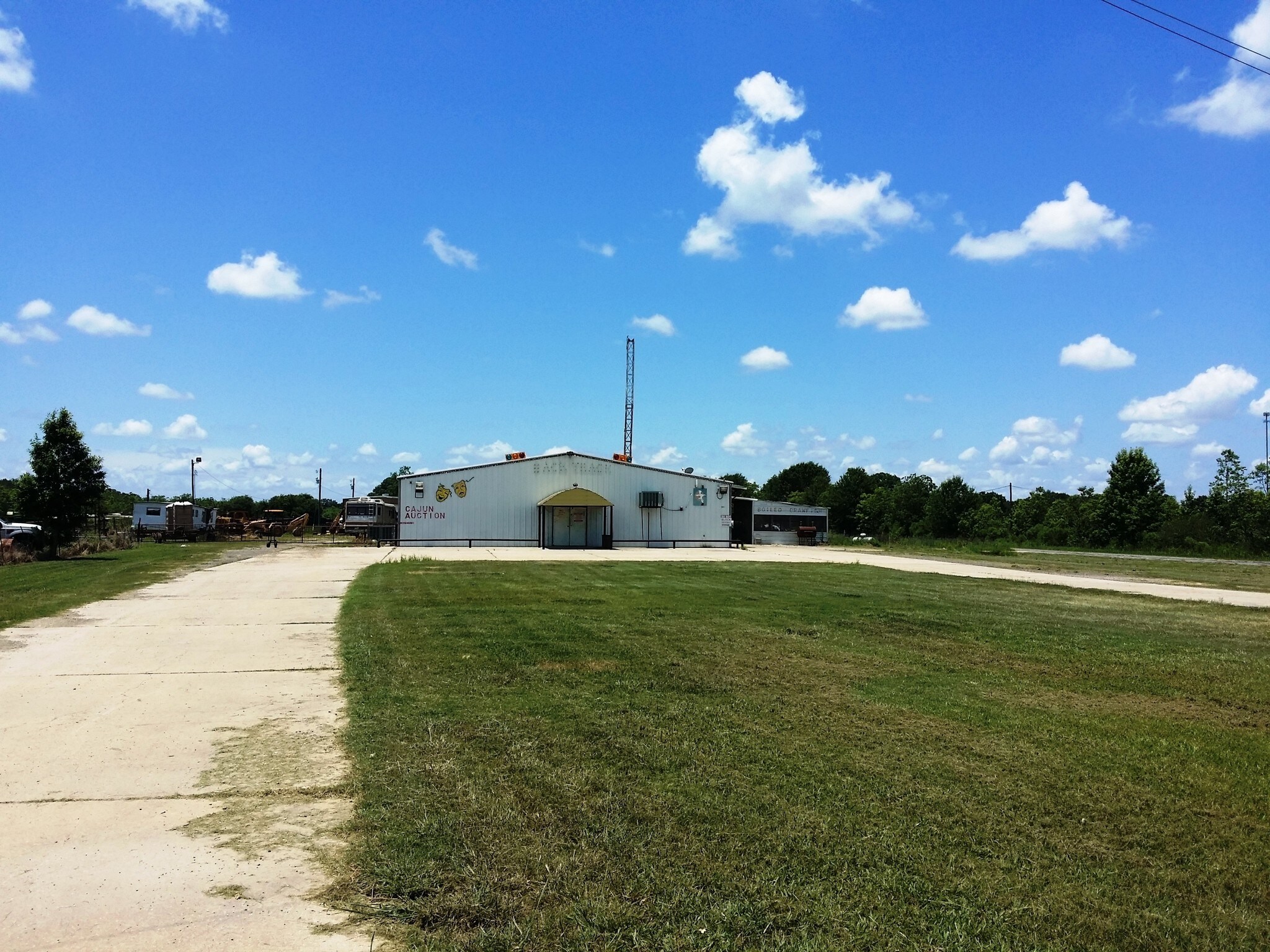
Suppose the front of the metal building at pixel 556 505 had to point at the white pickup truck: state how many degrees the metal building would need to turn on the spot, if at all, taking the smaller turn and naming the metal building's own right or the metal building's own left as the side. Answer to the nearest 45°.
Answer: approximately 45° to the metal building's own right

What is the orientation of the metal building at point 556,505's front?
toward the camera

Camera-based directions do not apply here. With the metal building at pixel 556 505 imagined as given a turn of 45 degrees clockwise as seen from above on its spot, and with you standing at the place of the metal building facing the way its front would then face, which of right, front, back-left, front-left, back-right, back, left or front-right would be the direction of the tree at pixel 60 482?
front
